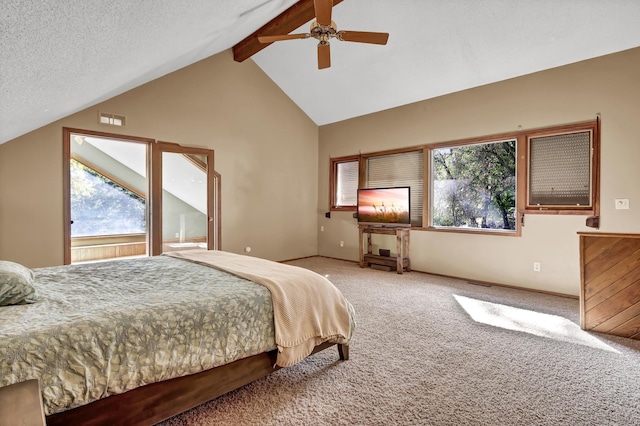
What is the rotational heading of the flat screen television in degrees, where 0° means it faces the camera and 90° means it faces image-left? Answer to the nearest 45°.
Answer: approximately 45°

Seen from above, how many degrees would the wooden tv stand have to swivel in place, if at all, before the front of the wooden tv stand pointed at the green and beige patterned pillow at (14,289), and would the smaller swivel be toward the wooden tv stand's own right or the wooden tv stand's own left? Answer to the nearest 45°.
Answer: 0° — it already faces it

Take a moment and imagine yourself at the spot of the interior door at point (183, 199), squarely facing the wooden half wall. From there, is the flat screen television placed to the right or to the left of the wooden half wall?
left

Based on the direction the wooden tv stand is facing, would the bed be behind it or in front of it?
in front

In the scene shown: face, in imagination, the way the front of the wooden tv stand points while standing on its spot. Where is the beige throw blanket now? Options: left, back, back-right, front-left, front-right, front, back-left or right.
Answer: front-left

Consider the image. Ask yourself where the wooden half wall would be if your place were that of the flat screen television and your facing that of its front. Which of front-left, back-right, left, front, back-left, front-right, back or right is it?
left

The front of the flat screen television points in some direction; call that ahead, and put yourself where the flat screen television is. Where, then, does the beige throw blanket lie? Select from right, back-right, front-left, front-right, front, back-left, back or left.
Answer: front-left

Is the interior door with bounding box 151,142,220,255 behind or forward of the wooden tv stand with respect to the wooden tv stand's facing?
forward

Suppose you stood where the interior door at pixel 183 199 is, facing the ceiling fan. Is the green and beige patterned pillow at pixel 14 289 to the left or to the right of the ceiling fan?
right
